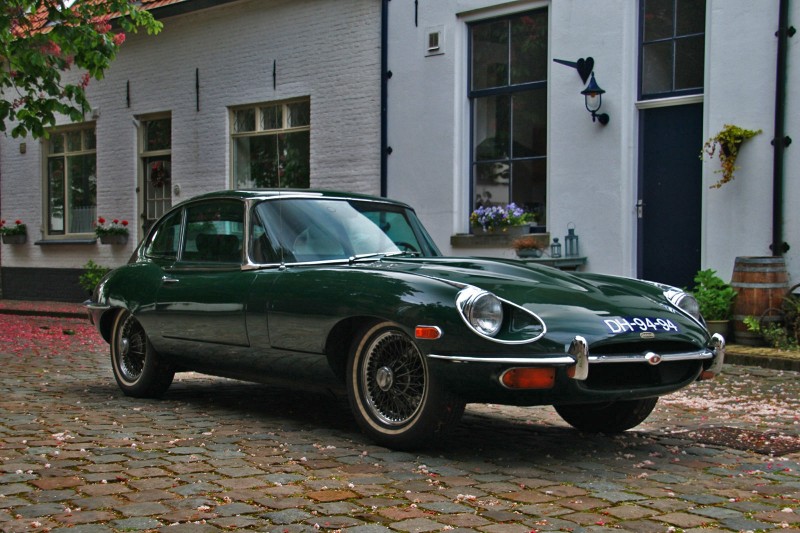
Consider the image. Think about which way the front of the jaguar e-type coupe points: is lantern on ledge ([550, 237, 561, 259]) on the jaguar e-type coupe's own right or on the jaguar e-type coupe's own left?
on the jaguar e-type coupe's own left

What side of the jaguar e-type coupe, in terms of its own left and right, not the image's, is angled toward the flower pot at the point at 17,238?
back

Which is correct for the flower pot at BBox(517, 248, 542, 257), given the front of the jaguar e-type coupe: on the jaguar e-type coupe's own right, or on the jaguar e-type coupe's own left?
on the jaguar e-type coupe's own left

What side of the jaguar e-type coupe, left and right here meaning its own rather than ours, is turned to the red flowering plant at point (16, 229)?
back

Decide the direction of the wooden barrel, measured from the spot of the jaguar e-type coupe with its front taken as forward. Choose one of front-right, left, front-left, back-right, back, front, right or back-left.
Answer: left

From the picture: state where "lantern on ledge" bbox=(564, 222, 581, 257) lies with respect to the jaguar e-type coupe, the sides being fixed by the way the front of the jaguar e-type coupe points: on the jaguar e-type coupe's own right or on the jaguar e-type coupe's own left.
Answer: on the jaguar e-type coupe's own left

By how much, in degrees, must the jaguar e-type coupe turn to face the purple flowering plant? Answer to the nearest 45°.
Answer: approximately 135° to its left

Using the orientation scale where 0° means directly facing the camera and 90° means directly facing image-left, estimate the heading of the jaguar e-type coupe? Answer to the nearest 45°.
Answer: approximately 315°

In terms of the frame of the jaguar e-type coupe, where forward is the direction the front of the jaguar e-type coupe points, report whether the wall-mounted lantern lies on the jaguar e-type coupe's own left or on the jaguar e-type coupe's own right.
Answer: on the jaguar e-type coupe's own left

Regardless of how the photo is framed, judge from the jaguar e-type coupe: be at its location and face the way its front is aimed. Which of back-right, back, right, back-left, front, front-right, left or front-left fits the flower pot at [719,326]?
left

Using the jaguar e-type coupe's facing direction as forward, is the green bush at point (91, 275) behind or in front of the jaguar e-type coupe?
behind

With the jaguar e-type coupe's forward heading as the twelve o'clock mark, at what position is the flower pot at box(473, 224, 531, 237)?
The flower pot is roughly at 8 o'clock from the jaguar e-type coupe.
